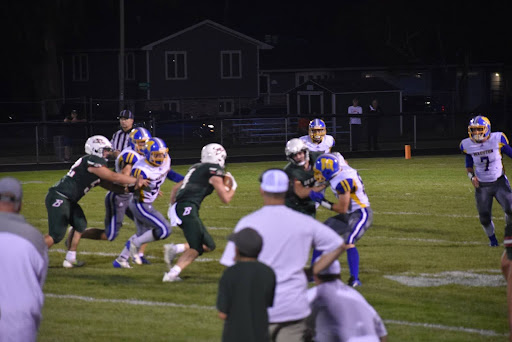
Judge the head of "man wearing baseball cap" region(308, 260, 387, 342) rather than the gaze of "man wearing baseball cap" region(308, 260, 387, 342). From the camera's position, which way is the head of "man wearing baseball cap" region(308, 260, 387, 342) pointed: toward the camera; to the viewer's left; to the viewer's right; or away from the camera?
away from the camera

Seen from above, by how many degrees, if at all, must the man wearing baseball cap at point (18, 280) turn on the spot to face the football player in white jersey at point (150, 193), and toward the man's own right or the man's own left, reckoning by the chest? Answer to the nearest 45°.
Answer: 0° — they already face them

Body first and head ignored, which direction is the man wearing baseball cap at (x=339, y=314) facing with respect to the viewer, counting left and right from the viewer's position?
facing away from the viewer and to the left of the viewer

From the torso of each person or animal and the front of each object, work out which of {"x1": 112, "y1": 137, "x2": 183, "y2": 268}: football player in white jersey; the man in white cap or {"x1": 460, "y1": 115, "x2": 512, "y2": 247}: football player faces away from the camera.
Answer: the man in white cap

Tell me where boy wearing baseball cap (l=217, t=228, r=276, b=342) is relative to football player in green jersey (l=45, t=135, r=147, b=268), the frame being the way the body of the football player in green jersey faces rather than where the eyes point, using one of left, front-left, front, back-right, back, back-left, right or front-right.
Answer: right

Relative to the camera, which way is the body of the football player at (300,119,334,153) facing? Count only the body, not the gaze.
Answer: toward the camera

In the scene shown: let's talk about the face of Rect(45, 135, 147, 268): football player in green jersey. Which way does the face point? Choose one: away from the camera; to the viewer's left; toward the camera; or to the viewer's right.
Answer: to the viewer's right

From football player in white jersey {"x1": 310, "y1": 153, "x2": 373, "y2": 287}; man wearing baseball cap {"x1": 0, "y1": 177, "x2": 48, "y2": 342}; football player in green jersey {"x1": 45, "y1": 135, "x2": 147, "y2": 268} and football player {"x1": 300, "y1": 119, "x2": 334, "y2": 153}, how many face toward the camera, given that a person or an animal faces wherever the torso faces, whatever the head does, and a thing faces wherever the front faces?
1

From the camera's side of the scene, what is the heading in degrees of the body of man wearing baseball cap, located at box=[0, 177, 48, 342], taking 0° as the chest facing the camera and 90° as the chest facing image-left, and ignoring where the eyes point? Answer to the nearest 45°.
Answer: approximately 180°

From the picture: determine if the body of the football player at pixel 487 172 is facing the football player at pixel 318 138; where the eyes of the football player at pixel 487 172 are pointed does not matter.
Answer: no

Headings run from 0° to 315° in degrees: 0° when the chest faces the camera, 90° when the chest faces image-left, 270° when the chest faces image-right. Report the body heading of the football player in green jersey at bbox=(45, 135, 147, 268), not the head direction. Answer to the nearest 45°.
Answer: approximately 270°

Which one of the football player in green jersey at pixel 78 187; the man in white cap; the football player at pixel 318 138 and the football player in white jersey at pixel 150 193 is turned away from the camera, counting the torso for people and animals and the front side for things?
the man in white cap

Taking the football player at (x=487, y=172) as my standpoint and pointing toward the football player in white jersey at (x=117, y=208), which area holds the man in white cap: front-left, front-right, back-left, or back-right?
front-left

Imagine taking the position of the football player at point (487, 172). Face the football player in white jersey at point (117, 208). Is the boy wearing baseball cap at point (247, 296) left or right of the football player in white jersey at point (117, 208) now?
left

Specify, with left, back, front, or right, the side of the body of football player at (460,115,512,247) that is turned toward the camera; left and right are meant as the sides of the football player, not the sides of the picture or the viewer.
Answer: front

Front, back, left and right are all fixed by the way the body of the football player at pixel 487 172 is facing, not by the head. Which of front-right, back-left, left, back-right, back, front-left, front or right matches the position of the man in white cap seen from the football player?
front

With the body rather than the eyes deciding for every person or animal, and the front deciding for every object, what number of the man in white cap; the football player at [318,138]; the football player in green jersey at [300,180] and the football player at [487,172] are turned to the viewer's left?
0

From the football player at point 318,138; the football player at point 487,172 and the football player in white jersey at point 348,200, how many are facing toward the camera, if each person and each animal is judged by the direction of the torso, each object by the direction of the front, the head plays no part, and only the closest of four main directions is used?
2

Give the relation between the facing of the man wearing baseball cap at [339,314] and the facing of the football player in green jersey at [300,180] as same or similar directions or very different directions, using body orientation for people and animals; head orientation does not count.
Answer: very different directions

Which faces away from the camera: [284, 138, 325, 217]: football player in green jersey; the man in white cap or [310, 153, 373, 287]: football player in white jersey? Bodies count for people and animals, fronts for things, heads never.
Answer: the man in white cap
